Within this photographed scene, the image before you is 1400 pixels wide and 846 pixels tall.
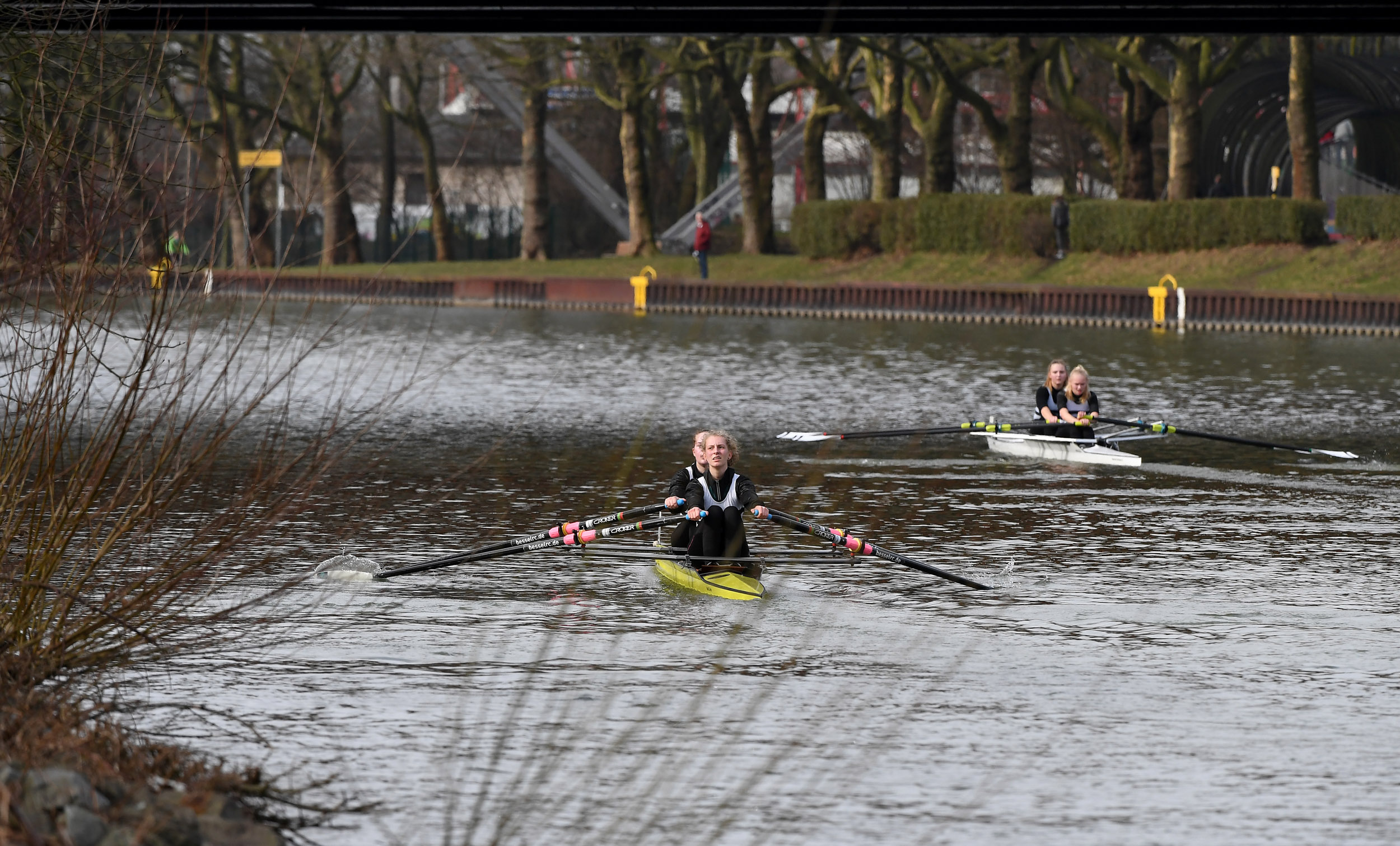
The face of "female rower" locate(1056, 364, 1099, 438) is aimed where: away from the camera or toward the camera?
toward the camera

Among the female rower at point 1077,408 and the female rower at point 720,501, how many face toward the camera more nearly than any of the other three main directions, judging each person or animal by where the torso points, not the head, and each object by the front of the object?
2

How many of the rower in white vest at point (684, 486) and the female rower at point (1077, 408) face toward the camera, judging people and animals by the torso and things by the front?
2

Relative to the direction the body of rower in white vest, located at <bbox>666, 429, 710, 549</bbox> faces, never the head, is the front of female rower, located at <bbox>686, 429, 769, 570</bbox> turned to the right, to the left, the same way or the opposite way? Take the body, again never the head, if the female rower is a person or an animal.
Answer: the same way

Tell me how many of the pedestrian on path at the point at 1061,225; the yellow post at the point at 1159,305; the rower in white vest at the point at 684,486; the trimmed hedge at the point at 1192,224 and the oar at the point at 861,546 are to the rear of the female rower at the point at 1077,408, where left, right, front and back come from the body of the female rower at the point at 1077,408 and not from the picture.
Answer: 3

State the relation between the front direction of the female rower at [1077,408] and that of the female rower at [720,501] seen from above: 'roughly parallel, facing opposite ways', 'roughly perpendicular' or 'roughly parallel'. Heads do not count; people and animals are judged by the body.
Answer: roughly parallel

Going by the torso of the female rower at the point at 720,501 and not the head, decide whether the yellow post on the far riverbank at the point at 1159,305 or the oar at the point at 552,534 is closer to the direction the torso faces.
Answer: the oar

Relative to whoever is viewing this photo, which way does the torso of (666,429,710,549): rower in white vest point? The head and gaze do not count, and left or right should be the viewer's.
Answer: facing the viewer

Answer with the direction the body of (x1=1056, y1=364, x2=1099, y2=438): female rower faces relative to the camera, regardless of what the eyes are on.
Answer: toward the camera

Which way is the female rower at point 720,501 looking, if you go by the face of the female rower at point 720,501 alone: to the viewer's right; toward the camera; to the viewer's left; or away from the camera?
toward the camera

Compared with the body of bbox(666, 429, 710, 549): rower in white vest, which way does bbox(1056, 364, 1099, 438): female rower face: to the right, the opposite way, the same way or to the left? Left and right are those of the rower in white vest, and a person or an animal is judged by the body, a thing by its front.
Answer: the same way

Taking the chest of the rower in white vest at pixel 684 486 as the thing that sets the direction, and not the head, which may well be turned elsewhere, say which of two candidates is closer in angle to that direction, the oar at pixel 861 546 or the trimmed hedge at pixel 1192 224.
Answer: the oar
